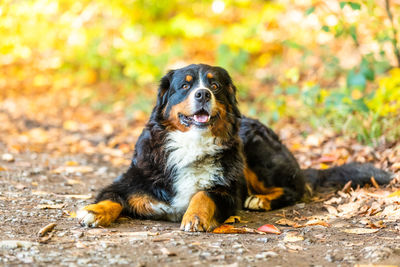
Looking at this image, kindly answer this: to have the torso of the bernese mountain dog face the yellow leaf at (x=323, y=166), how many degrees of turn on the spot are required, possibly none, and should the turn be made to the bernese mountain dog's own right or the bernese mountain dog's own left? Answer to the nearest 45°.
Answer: approximately 180°

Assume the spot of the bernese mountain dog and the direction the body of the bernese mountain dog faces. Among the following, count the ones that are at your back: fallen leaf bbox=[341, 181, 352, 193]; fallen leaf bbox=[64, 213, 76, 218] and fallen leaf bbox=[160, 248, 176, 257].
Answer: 1

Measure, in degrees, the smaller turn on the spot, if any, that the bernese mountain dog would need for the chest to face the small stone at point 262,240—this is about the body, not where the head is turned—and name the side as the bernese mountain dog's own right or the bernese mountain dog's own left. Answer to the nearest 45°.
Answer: approximately 90° to the bernese mountain dog's own left

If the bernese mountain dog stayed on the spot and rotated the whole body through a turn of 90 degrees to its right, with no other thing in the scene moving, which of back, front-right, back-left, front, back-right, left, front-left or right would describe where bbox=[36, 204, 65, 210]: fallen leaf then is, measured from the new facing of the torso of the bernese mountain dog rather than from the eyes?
front-left

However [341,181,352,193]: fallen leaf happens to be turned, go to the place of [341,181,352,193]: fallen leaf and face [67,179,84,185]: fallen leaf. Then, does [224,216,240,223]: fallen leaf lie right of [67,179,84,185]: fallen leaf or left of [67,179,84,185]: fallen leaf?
left

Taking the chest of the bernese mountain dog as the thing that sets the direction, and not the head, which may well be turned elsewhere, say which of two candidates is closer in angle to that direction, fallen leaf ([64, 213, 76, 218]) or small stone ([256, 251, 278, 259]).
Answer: the fallen leaf

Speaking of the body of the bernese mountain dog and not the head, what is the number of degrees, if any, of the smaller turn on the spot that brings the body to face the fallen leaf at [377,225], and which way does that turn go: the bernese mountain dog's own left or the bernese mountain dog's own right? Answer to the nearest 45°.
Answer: approximately 135° to the bernese mountain dog's own left

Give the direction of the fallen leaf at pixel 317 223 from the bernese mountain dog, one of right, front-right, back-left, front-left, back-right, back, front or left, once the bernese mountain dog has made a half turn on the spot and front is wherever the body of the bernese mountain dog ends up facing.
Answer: front-right

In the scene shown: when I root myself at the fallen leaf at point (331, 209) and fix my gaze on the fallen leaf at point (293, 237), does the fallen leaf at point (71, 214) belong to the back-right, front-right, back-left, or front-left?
front-right

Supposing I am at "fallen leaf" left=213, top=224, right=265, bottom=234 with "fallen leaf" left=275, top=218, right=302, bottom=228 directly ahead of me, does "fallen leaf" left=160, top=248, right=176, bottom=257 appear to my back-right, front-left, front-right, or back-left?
back-right

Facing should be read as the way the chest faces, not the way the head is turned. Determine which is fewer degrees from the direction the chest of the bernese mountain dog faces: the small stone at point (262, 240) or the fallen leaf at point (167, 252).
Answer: the fallen leaf

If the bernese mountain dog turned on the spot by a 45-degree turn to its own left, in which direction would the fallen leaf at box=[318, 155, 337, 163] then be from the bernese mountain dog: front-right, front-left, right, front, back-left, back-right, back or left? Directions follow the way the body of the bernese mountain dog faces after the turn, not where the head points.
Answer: back-left

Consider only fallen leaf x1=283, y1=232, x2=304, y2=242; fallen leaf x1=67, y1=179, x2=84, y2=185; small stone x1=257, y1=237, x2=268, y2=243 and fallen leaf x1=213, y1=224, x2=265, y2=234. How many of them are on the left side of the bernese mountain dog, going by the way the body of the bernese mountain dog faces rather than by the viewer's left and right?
3

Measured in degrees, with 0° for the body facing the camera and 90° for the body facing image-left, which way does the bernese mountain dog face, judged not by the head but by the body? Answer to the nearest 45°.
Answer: approximately 45°
